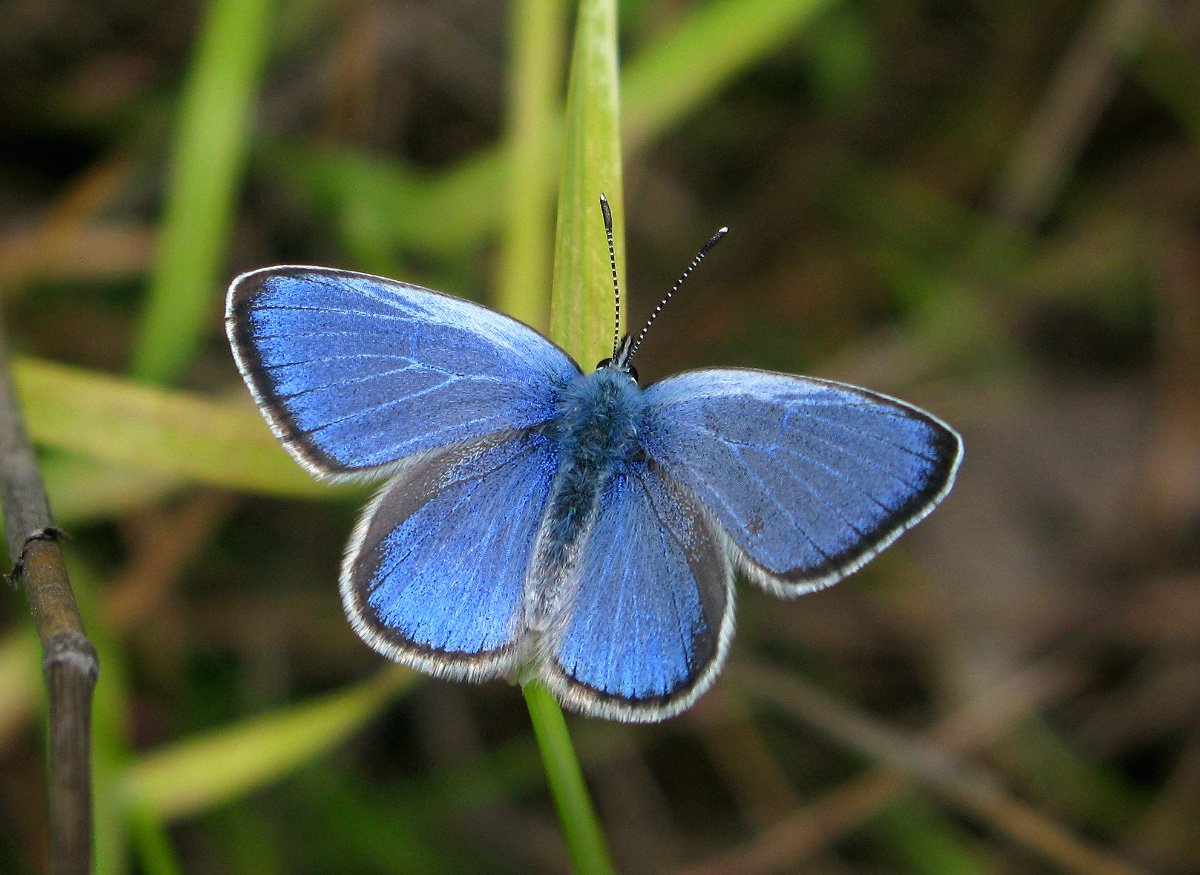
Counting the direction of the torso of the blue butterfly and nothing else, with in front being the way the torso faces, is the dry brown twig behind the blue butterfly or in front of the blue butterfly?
behind

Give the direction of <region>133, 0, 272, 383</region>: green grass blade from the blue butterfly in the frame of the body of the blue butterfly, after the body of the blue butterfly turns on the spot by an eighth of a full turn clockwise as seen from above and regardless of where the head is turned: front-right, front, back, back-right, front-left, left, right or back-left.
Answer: left

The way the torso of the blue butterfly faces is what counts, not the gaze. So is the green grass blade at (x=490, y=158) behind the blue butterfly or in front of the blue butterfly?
in front

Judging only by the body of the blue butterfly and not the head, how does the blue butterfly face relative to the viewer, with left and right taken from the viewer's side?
facing away from the viewer
